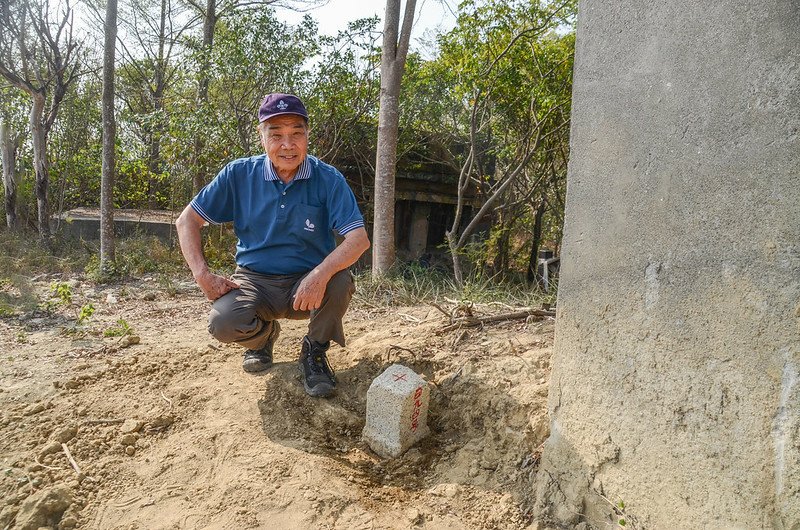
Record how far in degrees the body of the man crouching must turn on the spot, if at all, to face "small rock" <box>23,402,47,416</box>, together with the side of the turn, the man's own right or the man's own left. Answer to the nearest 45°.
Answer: approximately 90° to the man's own right

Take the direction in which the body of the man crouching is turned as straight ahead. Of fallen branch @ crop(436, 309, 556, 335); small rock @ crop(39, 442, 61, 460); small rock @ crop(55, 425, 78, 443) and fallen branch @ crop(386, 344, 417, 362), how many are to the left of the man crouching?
2

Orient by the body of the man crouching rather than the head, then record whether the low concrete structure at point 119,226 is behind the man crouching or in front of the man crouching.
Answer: behind

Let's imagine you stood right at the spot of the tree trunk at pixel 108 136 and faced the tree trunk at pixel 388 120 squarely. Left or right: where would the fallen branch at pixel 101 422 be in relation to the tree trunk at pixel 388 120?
right

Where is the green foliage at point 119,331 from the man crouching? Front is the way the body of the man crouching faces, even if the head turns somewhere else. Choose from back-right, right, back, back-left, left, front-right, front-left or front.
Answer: back-right

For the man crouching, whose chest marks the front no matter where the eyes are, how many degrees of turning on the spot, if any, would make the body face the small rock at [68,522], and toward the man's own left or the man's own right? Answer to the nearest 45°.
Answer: approximately 45° to the man's own right

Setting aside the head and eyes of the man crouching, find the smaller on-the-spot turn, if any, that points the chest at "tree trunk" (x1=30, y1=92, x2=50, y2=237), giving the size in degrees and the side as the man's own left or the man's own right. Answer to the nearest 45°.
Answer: approximately 135° to the man's own right

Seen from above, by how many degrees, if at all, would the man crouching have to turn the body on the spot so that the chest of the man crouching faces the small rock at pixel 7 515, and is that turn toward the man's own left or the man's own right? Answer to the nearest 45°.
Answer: approximately 45° to the man's own right

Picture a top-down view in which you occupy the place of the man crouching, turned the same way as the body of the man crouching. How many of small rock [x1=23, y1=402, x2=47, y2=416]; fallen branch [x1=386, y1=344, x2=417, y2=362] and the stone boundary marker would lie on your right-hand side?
1

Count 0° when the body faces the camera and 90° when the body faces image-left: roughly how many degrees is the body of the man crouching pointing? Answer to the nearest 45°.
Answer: approximately 0°
